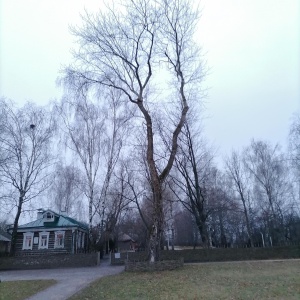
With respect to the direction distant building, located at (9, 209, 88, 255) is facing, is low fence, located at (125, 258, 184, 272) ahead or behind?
ahead

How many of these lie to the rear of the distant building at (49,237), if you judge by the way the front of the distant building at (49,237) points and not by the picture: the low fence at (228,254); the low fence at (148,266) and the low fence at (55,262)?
0

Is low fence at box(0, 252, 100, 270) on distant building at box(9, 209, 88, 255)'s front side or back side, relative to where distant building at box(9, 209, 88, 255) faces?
on the front side

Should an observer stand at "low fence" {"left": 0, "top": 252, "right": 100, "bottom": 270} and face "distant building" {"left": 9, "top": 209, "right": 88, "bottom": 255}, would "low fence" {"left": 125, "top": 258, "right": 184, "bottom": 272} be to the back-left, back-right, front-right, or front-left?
back-right

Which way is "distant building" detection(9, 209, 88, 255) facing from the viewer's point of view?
toward the camera

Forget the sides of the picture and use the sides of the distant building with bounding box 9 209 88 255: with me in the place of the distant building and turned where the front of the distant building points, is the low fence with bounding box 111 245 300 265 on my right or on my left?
on my left

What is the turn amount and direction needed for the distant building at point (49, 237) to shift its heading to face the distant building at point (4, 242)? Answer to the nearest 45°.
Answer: approximately 135° to its right

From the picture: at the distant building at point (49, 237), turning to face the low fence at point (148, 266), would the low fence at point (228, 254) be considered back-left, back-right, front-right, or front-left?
front-left

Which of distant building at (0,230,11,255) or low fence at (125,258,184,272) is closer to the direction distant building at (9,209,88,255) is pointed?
the low fence

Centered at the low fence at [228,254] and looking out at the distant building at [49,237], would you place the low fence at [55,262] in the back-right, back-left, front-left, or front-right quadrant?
front-left

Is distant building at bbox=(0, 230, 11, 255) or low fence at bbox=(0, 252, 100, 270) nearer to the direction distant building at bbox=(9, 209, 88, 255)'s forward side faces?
the low fence

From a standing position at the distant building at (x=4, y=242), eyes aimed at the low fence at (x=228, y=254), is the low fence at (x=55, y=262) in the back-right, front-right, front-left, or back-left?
front-right
